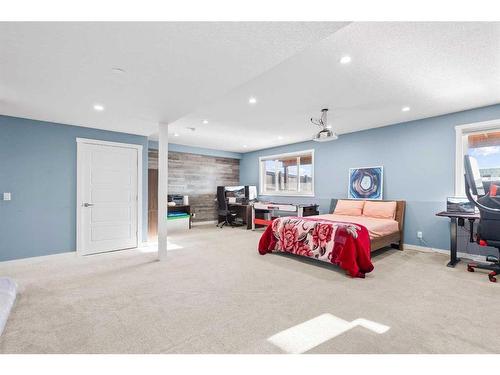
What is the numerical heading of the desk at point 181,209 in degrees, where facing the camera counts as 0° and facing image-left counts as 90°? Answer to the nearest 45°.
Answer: approximately 0°

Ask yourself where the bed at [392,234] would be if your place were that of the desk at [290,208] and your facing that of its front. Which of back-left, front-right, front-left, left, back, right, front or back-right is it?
left

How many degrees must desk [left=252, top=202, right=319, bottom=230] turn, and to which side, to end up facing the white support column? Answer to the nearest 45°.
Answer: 0° — it already faces it

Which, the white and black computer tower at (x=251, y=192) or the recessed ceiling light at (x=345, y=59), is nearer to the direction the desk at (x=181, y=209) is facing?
the recessed ceiling light

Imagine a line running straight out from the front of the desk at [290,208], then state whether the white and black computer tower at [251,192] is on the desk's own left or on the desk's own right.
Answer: on the desk's own right

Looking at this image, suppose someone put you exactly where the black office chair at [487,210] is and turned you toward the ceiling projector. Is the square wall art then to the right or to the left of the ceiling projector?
right

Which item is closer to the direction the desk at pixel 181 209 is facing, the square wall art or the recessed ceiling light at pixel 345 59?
the recessed ceiling light

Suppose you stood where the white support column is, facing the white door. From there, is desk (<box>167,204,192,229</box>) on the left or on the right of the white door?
right

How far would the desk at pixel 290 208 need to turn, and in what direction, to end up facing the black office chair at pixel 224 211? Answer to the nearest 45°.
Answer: approximately 90° to its right

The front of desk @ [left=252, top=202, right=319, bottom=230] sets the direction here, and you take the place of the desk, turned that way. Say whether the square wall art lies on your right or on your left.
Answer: on your left

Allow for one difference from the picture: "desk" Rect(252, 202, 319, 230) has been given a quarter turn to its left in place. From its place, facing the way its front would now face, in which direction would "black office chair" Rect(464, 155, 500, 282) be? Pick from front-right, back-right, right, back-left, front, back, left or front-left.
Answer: front

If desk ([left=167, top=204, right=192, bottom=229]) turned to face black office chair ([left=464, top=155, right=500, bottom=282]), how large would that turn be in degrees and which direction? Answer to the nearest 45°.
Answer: approximately 45° to its left
